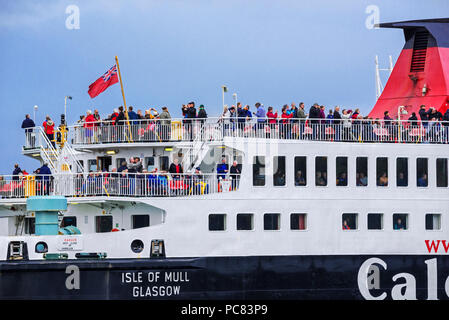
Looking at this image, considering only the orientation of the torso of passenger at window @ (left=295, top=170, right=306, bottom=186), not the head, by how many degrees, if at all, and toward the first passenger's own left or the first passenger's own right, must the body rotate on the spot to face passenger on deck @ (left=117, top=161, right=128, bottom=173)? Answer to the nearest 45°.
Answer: approximately 90° to the first passenger's own right

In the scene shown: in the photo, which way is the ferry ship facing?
to the viewer's right

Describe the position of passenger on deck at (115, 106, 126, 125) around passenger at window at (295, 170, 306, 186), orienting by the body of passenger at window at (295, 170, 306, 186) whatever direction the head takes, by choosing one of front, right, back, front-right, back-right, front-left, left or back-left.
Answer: right

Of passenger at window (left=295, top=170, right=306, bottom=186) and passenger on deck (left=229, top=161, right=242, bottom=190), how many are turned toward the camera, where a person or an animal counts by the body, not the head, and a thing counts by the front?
2

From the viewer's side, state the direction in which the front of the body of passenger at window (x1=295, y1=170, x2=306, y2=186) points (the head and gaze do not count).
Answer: toward the camera

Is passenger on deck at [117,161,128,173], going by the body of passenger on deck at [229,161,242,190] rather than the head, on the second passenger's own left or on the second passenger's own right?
on the second passenger's own right

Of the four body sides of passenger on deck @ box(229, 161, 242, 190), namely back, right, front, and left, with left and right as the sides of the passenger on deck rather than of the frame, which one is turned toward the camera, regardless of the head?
front

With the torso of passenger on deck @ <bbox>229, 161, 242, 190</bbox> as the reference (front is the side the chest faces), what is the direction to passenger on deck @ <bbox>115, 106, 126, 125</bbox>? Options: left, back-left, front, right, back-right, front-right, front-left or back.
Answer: right

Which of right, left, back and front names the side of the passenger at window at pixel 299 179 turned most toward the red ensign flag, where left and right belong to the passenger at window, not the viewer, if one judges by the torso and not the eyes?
right

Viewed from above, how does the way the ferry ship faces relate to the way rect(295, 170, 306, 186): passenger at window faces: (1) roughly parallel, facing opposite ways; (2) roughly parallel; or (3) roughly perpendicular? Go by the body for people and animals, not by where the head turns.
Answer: roughly perpendicular

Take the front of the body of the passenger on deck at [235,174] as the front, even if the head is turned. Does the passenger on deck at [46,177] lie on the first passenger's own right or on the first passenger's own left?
on the first passenger's own right

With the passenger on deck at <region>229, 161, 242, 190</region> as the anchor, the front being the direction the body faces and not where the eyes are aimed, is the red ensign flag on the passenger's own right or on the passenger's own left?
on the passenger's own right
